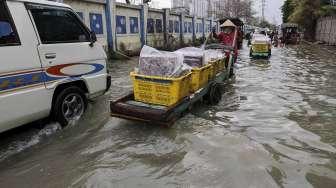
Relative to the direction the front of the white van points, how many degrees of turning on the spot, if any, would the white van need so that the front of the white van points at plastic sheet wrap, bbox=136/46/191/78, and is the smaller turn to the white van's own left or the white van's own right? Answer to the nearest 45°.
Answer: approximately 45° to the white van's own right

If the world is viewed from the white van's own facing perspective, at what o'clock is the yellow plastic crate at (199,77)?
The yellow plastic crate is roughly at 1 o'clock from the white van.

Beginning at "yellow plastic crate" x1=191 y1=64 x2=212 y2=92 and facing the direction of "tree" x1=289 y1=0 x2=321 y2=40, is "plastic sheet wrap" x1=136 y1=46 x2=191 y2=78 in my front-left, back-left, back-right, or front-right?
back-left

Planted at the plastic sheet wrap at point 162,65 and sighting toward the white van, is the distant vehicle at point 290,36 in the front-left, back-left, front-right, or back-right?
back-right
